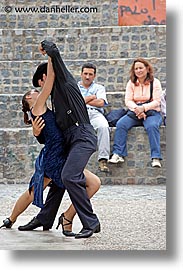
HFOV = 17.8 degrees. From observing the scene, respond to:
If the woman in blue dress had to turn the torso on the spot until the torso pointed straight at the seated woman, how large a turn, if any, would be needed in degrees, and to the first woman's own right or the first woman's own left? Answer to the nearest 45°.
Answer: approximately 45° to the first woman's own left

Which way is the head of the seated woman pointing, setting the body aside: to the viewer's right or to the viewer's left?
to the viewer's left

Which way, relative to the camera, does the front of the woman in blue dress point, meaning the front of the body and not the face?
to the viewer's right
